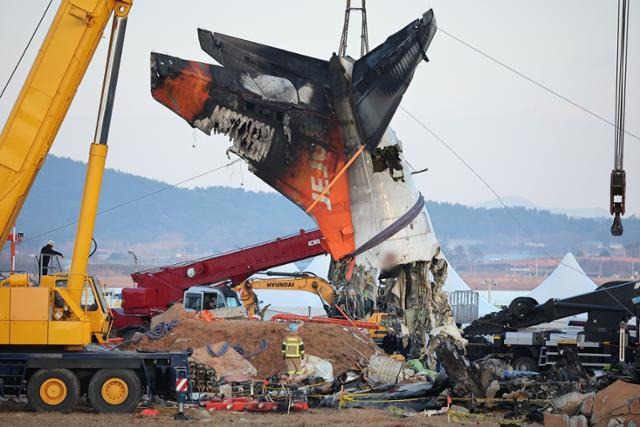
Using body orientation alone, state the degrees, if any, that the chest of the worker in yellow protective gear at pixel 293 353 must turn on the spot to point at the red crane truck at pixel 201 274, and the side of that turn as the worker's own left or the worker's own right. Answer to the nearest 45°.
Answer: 0° — they already face it

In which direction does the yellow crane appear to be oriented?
to the viewer's right

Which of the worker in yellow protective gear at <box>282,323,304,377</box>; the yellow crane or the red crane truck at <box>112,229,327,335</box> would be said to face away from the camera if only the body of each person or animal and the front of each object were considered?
the worker in yellow protective gear

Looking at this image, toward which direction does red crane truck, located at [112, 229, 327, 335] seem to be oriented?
to the viewer's right

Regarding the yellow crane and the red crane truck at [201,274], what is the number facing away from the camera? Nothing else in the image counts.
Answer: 0

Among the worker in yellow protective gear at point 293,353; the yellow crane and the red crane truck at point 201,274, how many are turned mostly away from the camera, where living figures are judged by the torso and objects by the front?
1
